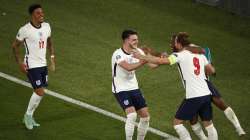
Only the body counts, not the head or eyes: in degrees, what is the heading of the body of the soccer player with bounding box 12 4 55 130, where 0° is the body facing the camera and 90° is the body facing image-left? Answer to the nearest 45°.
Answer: approximately 315°

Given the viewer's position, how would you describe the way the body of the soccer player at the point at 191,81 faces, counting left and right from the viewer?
facing away from the viewer and to the left of the viewer

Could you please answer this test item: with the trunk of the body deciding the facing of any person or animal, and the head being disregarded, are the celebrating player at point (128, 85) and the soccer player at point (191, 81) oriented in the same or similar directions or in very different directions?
very different directions

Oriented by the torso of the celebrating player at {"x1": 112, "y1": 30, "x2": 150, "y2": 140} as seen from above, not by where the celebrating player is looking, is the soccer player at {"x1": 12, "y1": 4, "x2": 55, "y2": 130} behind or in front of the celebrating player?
behind

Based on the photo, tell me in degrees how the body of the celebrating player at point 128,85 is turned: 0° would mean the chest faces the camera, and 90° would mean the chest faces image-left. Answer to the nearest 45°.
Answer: approximately 315°

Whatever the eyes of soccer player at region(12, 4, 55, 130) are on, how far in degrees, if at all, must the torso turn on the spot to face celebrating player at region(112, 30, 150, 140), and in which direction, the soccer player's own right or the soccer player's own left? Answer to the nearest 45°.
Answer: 0° — they already face them
